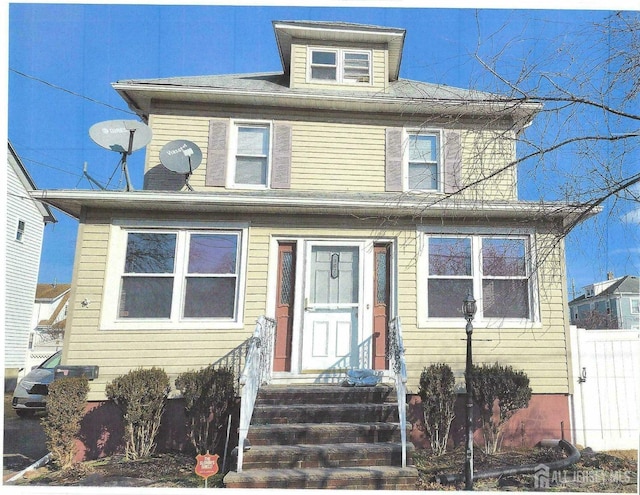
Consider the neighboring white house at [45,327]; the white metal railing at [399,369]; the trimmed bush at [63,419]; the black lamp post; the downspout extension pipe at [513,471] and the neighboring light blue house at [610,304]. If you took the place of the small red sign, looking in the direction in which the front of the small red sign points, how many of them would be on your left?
4

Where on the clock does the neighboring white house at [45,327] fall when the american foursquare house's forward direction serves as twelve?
The neighboring white house is roughly at 4 o'clock from the american foursquare house.

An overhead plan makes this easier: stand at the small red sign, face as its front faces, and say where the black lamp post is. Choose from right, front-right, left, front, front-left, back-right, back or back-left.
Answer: left

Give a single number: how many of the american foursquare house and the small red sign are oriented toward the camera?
2

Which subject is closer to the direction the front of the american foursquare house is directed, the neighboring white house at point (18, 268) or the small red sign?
the small red sign

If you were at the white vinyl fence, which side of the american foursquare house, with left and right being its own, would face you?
left

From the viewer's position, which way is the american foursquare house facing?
facing the viewer

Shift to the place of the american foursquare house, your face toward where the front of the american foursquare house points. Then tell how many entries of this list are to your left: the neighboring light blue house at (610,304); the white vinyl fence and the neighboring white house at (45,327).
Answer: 2

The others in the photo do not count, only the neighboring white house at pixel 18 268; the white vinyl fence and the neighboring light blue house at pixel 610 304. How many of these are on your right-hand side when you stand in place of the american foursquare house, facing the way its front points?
1

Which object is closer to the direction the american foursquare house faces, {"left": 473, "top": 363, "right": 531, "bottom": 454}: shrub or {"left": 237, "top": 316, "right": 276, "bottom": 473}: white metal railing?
the white metal railing
